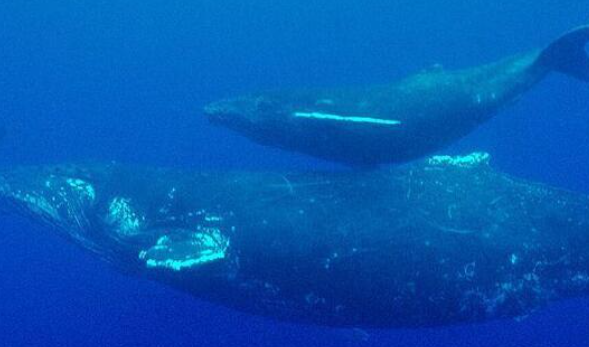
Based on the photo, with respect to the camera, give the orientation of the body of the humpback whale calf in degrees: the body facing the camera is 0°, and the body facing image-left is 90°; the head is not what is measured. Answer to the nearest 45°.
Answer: approximately 90°

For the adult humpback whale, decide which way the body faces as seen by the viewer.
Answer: to the viewer's left

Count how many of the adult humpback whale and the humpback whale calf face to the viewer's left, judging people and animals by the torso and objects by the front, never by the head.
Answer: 2
